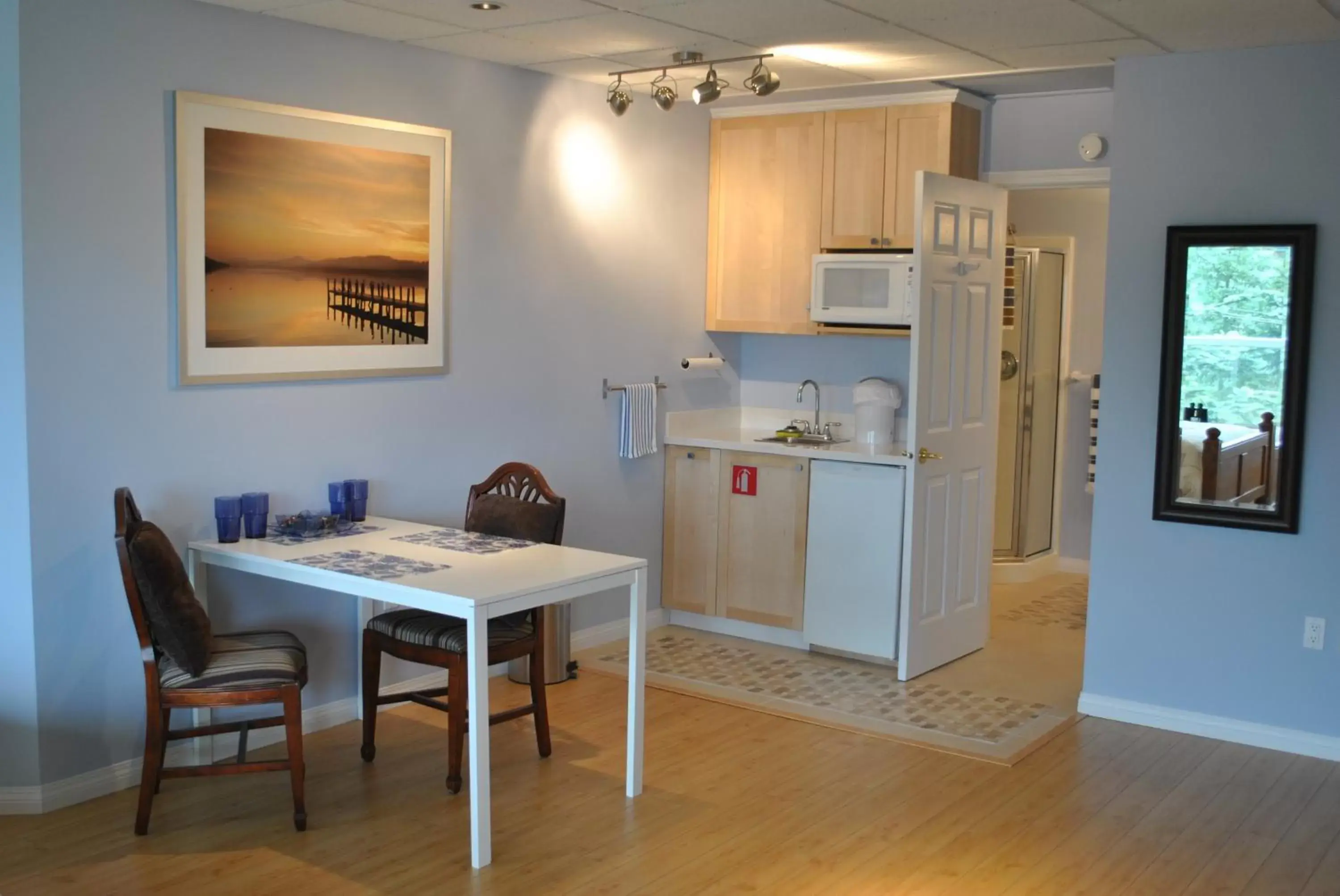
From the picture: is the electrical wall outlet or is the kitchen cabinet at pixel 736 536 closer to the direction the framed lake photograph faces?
the electrical wall outlet

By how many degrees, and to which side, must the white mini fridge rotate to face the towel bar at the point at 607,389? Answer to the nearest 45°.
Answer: approximately 45° to its right

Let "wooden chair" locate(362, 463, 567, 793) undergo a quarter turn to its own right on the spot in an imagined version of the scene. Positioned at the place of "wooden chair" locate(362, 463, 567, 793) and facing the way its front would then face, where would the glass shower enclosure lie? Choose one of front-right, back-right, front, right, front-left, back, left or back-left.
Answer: right

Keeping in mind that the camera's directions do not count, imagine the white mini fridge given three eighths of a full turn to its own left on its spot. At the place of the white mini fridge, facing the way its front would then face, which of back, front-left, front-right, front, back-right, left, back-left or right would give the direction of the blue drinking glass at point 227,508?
back-right

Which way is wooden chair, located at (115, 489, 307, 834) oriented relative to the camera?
to the viewer's right

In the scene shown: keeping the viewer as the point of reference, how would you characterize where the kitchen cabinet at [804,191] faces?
facing the viewer and to the left of the viewer

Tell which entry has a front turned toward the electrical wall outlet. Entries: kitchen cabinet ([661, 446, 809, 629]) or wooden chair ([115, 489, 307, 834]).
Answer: the wooden chair

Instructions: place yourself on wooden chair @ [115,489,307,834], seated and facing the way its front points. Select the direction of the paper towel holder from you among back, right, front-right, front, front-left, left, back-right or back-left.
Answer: front-left

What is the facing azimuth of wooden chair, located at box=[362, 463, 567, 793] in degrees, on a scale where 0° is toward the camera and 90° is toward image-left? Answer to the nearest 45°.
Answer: approximately 45°

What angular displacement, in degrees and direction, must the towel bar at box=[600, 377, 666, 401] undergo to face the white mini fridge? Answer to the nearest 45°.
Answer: approximately 45° to its left

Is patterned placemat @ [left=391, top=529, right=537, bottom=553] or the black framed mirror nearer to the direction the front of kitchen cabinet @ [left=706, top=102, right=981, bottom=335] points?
the patterned placemat

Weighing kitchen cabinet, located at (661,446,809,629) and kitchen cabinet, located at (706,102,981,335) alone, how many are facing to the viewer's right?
0

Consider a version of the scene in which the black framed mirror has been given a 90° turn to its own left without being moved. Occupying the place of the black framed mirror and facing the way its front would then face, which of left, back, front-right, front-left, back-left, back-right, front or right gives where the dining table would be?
back-right

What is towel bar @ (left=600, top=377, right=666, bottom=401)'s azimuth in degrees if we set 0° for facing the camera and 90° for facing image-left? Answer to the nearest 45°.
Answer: approximately 315°

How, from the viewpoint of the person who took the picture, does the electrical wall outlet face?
facing the viewer

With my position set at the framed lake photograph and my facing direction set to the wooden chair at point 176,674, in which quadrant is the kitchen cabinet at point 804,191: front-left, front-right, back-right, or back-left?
back-left
